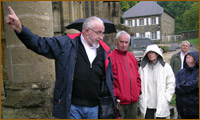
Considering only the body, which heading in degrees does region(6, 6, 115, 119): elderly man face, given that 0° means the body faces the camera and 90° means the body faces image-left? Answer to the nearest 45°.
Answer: approximately 315°

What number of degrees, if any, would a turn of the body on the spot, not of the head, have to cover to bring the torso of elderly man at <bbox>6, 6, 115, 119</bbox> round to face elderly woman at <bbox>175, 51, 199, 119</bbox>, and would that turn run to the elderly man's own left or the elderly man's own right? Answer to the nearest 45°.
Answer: approximately 45° to the elderly man's own left

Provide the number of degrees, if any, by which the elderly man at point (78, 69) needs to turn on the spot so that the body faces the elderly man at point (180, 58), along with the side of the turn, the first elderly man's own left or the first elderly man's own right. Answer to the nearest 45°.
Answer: approximately 90° to the first elderly man's own left

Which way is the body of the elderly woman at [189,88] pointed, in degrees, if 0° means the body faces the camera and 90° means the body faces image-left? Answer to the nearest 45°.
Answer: approximately 45°

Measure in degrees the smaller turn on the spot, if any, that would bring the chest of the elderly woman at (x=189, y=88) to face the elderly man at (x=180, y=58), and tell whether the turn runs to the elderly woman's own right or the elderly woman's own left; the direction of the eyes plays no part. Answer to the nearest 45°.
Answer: approximately 135° to the elderly woman's own right

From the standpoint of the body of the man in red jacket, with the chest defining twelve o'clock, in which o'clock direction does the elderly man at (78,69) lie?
The elderly man is roughly at 1 o'clock from the man in red jacket.
